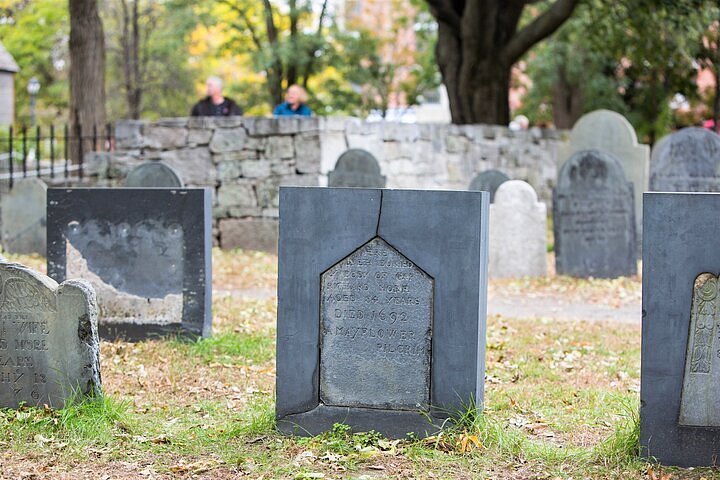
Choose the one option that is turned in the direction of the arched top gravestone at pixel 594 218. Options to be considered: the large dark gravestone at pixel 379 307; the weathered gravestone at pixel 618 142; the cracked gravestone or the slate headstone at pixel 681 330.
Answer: the weathered gravestone

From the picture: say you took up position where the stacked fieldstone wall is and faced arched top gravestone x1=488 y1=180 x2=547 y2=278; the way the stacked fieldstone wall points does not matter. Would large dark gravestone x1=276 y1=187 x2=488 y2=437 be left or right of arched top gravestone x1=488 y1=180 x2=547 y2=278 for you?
right

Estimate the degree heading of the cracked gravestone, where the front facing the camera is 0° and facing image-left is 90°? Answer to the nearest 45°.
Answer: approximately 0°

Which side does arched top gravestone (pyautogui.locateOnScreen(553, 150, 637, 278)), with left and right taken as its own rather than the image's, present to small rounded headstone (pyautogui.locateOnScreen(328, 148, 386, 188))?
right

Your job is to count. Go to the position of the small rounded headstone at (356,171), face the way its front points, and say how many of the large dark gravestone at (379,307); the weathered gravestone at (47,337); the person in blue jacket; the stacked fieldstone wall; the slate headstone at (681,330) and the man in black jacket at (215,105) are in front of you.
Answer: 3

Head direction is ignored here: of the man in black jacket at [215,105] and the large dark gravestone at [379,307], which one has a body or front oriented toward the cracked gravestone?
the man in black jacket

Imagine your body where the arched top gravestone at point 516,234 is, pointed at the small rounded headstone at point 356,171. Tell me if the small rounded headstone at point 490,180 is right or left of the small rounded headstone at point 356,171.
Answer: right

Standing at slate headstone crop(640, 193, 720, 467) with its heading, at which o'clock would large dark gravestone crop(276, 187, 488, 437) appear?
The large dark gravestone is roughly at 3 o'clock from the slate headstone.

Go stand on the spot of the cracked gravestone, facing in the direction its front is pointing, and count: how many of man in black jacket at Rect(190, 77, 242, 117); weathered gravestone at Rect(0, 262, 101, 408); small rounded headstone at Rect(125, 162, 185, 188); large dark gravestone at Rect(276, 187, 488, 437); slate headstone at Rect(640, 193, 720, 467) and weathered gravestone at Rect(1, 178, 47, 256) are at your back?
3

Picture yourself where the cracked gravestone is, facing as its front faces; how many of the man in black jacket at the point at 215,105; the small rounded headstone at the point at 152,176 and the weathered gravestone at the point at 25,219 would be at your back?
3

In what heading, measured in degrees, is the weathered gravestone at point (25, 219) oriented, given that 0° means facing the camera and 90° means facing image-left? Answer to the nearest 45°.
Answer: approximately 0°

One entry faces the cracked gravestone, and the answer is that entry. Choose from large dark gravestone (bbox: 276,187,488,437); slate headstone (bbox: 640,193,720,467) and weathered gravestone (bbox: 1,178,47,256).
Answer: the weathered gravestone
